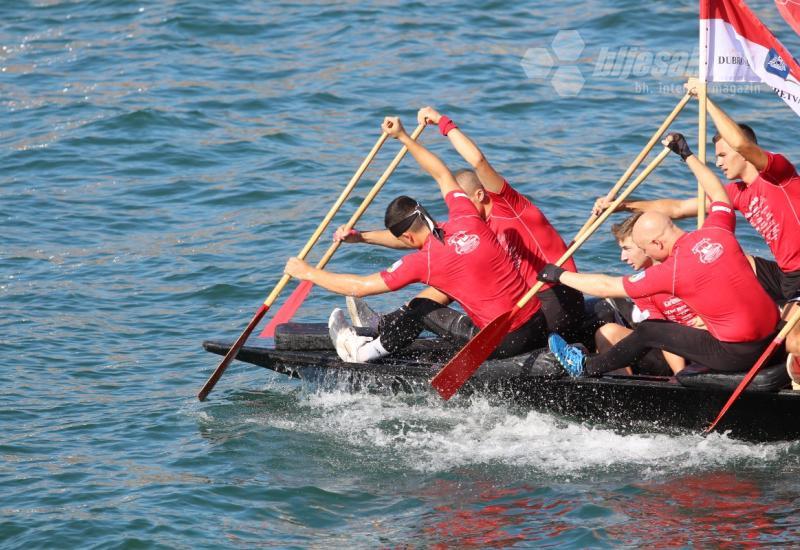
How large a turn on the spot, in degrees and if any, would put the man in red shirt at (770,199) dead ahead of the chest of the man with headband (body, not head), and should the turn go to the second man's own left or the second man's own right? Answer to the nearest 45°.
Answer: approximately 135° to the second man's own right

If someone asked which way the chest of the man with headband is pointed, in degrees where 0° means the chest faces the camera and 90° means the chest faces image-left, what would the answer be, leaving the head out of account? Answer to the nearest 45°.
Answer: approximately 135°

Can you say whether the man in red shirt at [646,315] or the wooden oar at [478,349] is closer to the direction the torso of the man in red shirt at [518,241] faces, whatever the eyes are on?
the wooden oar

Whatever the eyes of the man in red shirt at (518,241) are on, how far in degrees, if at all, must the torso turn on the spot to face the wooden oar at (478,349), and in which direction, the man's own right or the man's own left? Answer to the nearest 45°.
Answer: approximately 45° to the man's own left

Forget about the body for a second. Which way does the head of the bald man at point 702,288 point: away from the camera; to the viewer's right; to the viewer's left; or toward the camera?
to the viewer's left

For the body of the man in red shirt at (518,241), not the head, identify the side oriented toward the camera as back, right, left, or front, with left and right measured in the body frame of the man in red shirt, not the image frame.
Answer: left

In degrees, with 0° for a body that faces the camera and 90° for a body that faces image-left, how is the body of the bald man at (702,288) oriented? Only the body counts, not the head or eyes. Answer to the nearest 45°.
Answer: approximately 135°

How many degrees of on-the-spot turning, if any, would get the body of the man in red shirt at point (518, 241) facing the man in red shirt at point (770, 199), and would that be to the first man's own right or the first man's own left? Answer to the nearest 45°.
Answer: approximately 180°

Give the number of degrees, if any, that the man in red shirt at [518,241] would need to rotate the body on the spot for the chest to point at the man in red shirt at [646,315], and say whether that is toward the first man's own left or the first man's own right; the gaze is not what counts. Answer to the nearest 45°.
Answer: approximately 135° to the first man's own left

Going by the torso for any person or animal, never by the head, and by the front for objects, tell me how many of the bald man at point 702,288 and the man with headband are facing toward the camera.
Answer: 0

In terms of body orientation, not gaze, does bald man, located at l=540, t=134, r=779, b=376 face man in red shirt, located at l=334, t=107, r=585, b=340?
yes

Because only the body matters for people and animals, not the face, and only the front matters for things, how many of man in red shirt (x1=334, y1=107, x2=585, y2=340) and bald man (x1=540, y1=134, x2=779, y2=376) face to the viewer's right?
0
